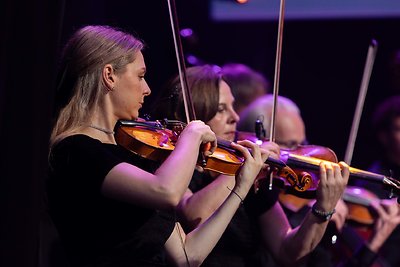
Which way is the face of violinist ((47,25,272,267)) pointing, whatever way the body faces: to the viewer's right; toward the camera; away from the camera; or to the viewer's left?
to the viewer's right

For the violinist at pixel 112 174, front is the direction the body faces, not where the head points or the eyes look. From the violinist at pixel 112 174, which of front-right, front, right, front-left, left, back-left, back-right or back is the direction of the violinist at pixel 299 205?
front-left

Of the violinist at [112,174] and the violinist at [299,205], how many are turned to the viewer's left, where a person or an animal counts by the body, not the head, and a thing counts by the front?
0

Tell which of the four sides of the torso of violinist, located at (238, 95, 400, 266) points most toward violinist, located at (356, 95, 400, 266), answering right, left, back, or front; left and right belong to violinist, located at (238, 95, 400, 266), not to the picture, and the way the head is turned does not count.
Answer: left

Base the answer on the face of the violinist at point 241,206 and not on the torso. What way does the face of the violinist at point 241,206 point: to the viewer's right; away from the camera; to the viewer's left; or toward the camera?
to the viewer's right

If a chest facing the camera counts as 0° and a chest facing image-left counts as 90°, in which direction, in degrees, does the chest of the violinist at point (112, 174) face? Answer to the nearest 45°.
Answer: approximately 270°
